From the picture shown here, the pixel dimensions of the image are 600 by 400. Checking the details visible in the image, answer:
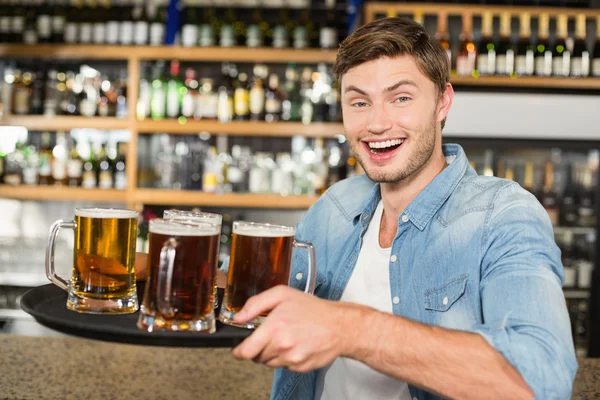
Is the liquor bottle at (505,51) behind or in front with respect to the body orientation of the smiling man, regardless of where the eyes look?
behind

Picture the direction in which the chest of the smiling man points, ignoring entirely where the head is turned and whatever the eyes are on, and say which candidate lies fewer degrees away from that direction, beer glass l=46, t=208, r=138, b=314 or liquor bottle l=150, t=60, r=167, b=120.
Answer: the beer glass

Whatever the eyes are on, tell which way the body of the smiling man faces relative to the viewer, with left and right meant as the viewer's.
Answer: facing the viewer and to the left of the viewer

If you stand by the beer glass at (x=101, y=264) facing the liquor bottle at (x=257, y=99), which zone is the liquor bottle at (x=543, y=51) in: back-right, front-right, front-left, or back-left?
front-right

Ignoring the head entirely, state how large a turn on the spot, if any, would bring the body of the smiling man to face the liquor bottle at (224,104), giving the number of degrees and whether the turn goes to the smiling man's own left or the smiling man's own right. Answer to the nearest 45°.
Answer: approximately 90° to the smiling man's own right

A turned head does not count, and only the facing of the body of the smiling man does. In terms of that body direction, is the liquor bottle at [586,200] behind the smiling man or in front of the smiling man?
behind

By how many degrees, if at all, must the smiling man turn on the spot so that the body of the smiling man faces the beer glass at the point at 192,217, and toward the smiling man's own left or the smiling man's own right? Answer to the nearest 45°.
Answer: approximately 45° to the smiling man's own right

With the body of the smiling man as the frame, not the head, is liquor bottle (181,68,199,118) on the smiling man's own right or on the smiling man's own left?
on the smiling man's own right

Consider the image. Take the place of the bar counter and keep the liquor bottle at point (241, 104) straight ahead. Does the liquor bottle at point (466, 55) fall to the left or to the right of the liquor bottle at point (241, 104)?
right

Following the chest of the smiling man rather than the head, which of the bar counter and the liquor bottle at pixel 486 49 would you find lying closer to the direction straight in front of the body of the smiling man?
the bar counter

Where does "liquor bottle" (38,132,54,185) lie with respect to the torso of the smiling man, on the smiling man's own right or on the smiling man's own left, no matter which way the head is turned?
on the smiling man's own right

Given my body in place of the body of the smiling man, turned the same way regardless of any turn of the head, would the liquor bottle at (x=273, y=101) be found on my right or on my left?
on my right
